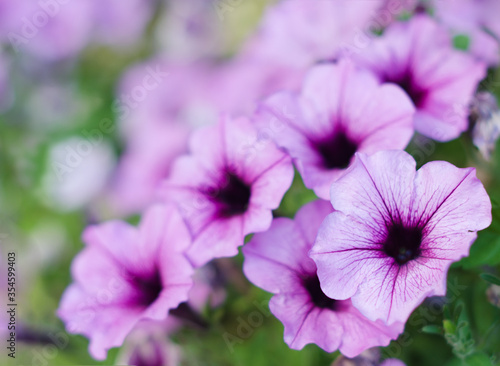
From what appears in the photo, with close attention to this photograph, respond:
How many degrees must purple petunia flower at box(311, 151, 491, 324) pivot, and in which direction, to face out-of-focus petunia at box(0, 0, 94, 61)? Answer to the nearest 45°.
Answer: approximately 135° to its right

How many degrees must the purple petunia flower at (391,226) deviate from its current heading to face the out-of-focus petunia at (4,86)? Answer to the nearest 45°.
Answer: approximately 135° to its right

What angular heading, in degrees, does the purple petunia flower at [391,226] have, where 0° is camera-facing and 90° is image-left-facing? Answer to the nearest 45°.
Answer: approximately 0°

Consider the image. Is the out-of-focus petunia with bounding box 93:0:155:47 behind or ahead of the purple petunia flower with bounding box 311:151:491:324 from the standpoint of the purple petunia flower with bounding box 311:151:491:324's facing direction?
behind
